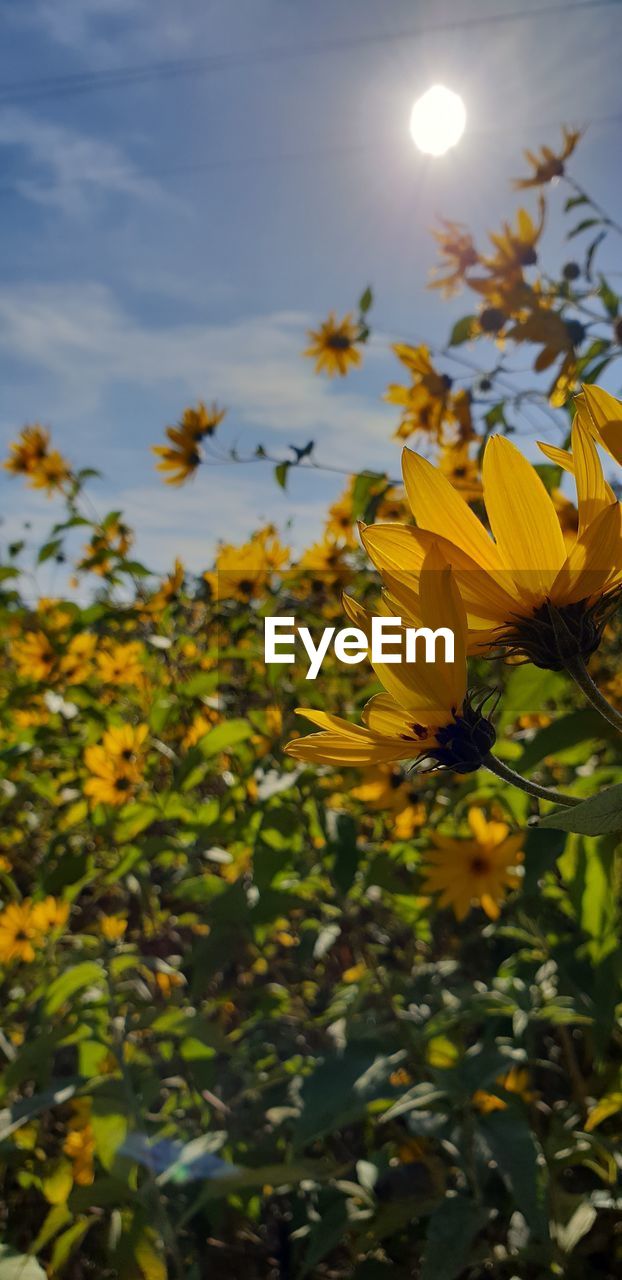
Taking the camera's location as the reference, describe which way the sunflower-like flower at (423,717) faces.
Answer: facing to the left of the viewer

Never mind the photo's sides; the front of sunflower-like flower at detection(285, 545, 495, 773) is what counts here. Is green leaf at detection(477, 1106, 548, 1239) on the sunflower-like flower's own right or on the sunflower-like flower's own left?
on the sunflower-like flower's own right

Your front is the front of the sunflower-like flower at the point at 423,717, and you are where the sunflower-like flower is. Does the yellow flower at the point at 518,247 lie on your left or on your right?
on your right

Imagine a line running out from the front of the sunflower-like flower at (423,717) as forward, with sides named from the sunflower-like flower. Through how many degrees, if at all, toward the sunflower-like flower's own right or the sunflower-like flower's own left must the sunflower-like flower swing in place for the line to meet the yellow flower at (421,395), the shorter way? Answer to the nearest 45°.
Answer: approximately 90° to the sunflower-like flower's own right
